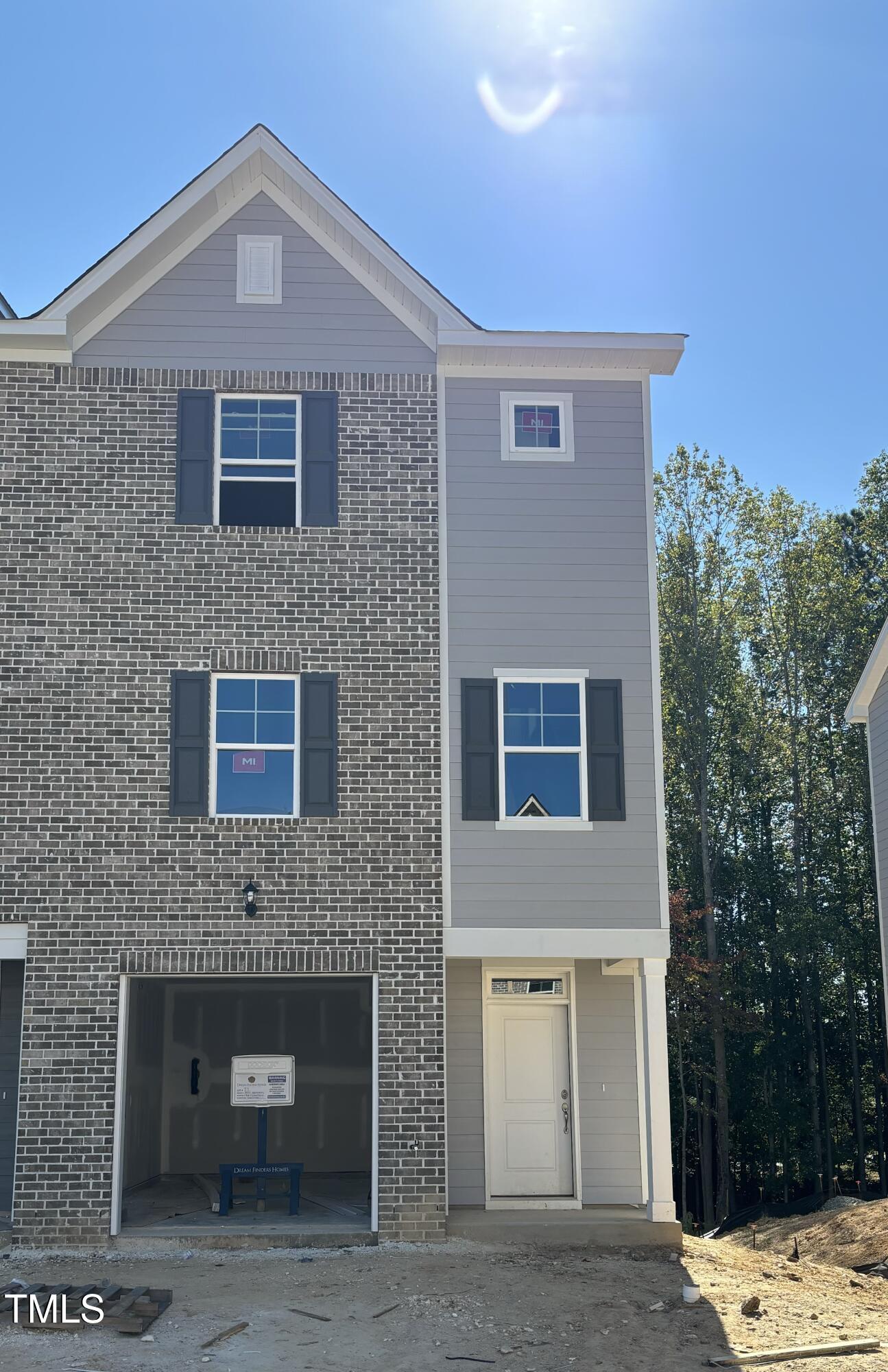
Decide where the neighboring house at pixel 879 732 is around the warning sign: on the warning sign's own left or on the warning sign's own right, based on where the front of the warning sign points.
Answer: on the warning sign's own left

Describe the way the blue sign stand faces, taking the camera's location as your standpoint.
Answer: facing the viewer

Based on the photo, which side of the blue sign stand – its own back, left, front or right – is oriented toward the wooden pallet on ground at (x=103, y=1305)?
front

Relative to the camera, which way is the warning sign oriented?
toward the camera

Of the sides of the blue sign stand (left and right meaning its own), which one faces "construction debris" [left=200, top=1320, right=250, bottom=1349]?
front

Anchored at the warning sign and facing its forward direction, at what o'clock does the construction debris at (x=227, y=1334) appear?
The construction debris is roughly at 12 o'clock from the warning sign.
